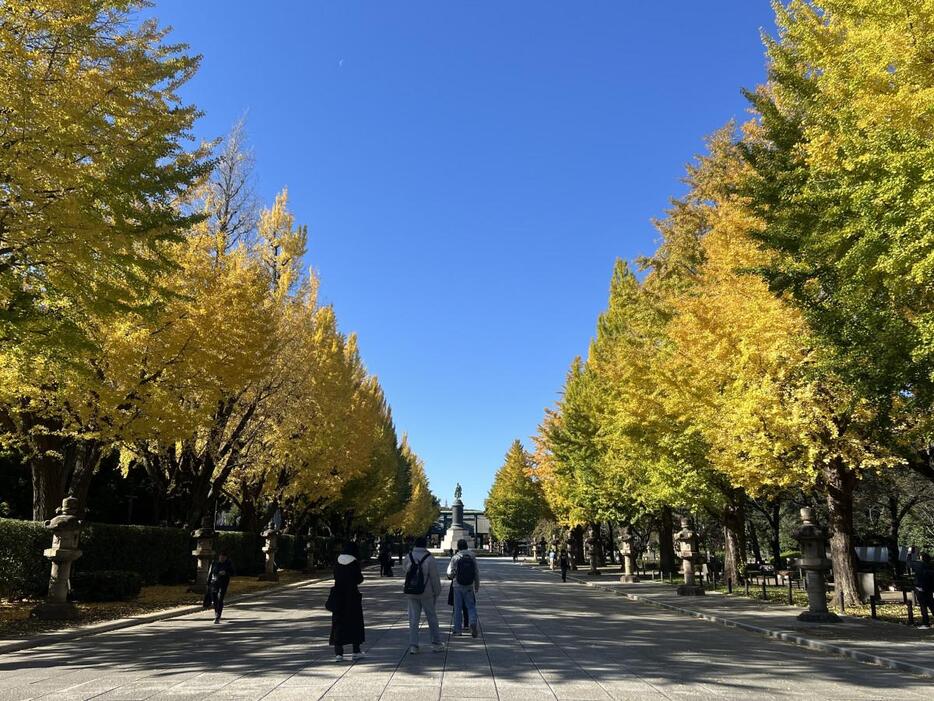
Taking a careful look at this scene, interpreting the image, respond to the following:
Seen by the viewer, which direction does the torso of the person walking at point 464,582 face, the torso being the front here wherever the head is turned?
away from the camera

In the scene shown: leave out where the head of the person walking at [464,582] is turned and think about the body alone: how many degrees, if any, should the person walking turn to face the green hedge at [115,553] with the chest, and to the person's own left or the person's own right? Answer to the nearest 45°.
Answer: approximately 45° to the person's own left

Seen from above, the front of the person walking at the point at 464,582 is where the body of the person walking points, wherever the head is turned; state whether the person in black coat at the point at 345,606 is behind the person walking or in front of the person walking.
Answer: behind

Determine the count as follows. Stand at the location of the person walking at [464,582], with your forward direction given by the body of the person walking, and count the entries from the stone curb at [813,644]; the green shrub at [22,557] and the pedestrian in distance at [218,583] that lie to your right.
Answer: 1

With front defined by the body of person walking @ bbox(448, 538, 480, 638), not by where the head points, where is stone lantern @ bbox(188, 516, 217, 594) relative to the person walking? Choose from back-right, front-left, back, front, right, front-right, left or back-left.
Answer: front-left

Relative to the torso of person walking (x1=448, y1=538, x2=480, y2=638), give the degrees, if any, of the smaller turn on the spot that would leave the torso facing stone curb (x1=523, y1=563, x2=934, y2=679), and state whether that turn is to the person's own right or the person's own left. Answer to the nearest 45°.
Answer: approximately 90° to the person's own right

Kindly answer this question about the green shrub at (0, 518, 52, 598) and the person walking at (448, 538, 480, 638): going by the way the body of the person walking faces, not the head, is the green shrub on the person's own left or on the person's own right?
on the person's own left

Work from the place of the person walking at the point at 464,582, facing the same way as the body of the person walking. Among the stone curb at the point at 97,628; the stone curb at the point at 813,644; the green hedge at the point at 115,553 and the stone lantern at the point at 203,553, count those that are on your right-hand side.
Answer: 1

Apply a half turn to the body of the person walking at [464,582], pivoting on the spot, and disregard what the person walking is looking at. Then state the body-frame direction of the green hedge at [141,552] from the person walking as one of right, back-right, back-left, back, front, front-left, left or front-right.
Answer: back-right

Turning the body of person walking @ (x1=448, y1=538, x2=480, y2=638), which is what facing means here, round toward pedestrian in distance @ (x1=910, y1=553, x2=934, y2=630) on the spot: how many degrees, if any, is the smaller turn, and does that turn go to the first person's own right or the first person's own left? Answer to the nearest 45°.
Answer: approximately 90° to the first person's own right

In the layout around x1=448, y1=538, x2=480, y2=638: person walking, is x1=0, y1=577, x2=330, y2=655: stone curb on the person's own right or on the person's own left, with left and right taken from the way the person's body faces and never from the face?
on the person's own left

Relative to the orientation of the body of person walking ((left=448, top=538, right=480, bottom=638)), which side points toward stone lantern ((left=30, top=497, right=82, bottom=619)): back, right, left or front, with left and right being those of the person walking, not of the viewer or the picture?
left
